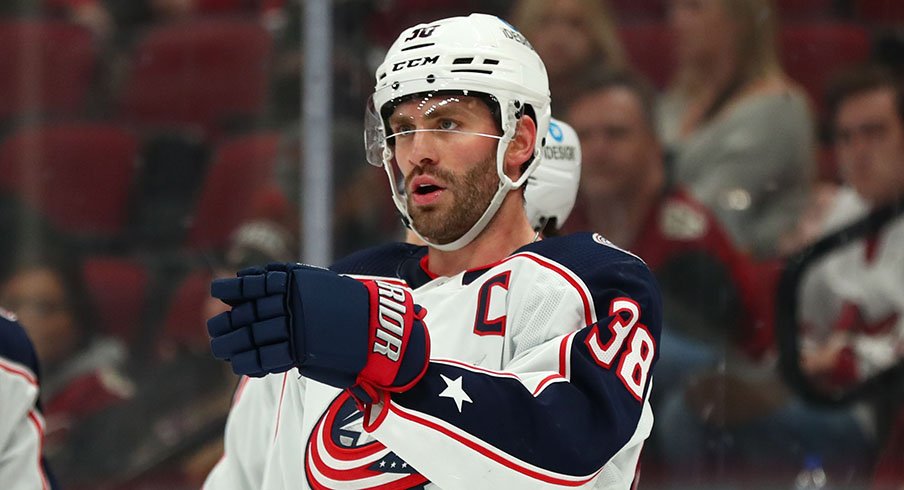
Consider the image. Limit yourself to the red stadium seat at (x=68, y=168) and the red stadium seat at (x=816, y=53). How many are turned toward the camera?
2

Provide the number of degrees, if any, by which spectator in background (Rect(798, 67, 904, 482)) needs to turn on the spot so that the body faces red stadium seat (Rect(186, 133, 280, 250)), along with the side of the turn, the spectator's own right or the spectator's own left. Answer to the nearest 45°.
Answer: approximately 45° to the spectator's own right

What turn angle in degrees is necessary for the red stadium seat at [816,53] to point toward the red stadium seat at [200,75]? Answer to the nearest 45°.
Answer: approximately 90° to its right

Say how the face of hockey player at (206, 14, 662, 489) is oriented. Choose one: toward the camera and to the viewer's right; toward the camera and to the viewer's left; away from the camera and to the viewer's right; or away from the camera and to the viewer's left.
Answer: toward the camera and to the viewer's left

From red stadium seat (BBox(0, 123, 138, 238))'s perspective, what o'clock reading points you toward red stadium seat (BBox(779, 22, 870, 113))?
red stadium seat (BBox(779, 22, 870, 113)) is roughly at 10 o'clock from red stadium seat (BBox(0, 123, 138, 238)).

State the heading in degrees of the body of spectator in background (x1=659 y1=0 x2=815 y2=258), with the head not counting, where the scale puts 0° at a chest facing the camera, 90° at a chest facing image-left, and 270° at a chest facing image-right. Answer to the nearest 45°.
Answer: approximately 45°
